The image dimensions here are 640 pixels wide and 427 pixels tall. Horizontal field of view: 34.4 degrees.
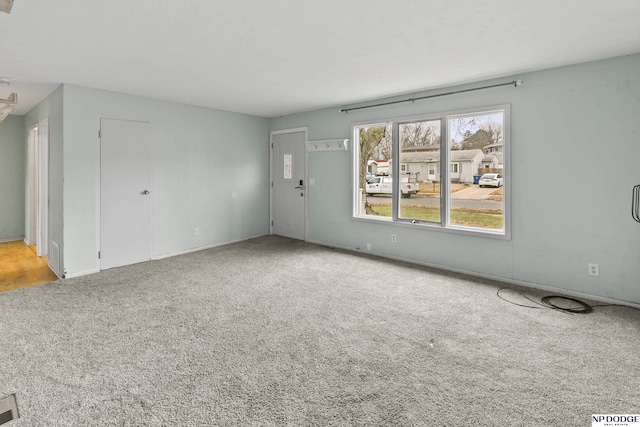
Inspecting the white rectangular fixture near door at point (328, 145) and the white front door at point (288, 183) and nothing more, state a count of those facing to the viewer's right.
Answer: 0

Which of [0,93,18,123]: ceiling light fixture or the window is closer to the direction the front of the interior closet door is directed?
the window

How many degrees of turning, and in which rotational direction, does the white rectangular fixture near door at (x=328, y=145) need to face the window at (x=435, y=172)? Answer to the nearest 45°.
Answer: approximately 90° to its left

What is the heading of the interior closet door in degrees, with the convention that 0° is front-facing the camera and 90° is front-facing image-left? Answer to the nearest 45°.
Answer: approximately 315°

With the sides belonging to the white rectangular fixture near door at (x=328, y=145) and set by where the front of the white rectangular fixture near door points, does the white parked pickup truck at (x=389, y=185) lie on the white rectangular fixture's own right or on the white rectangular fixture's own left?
on the white rectangular fixture's own left

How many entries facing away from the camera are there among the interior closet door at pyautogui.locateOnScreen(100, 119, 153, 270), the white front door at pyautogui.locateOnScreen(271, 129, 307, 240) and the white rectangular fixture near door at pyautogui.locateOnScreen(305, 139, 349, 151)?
0

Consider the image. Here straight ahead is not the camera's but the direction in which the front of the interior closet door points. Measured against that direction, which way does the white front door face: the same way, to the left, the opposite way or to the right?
to the right

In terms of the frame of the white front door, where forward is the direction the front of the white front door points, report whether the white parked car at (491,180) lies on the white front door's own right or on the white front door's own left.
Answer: on the white front door's own left

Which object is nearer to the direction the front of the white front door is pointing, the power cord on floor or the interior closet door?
the interior closet door

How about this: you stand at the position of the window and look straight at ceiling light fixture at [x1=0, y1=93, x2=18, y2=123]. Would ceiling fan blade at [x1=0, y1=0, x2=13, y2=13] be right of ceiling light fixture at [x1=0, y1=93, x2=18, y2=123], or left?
left
